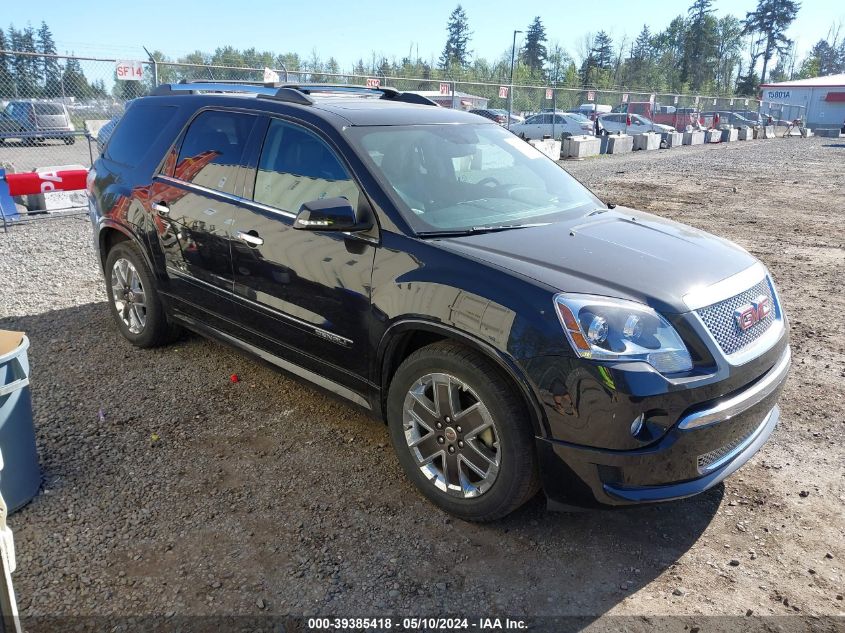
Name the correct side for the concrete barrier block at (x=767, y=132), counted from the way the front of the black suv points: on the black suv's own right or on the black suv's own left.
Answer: on the black suv's own left

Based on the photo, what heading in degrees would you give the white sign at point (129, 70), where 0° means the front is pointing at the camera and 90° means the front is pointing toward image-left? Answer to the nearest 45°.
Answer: approximately 0°

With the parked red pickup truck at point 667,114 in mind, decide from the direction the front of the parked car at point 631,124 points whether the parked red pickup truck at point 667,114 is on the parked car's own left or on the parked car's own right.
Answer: on the parked car's own left

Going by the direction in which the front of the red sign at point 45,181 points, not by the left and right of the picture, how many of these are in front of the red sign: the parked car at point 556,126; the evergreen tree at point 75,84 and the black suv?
1

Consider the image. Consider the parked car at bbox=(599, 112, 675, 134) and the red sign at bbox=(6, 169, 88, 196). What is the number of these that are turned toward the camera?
1

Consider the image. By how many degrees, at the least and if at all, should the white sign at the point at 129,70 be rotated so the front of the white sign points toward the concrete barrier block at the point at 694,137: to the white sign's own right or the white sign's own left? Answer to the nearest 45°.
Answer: approximately 135° to the white sign's own left

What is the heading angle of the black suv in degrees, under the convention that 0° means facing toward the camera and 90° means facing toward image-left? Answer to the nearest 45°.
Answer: approximately 315°
